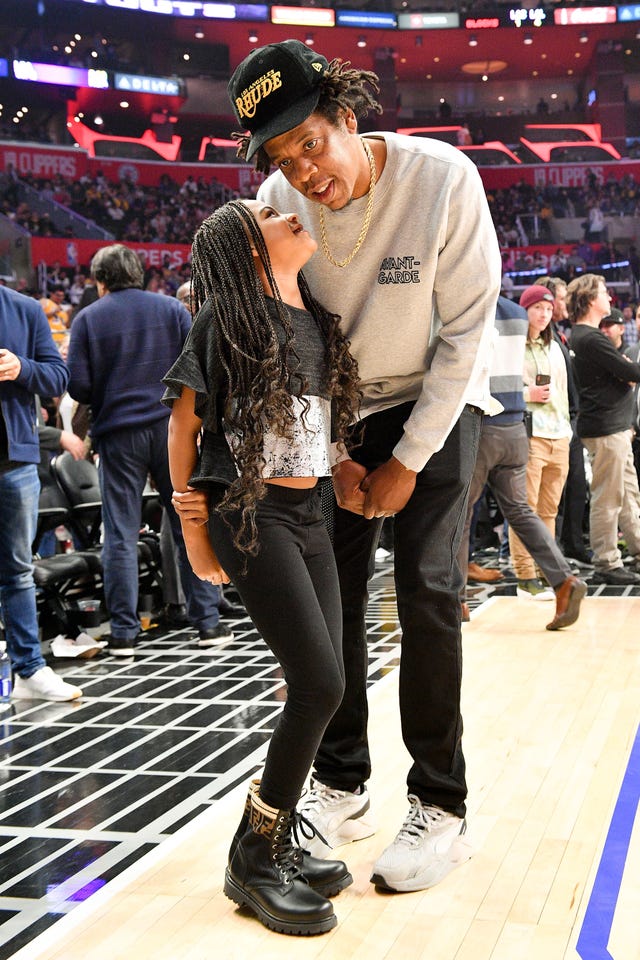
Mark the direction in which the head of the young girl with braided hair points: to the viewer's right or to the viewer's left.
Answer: to the viewer's right

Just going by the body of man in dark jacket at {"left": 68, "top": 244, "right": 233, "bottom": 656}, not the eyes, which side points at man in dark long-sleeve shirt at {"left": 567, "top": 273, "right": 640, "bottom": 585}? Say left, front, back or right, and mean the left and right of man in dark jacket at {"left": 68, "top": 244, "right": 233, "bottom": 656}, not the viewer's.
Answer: right

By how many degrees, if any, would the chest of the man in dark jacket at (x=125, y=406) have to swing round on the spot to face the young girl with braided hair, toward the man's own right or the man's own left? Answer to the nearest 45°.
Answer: approximately 180°

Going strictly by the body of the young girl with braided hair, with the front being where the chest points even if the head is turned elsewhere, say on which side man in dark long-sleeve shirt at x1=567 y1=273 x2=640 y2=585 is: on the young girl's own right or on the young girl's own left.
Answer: on the young girl's own left

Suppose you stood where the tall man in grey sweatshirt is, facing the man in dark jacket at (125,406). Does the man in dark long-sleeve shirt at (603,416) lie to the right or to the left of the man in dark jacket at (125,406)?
right

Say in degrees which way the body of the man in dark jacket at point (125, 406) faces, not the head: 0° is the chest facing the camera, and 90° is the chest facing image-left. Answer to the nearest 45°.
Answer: approximately 180°

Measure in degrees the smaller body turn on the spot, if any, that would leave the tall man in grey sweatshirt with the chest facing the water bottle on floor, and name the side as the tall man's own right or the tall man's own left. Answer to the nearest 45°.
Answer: approximately 90° to the tall man's own right

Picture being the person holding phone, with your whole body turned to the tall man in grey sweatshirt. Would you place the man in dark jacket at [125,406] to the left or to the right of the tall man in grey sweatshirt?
right
